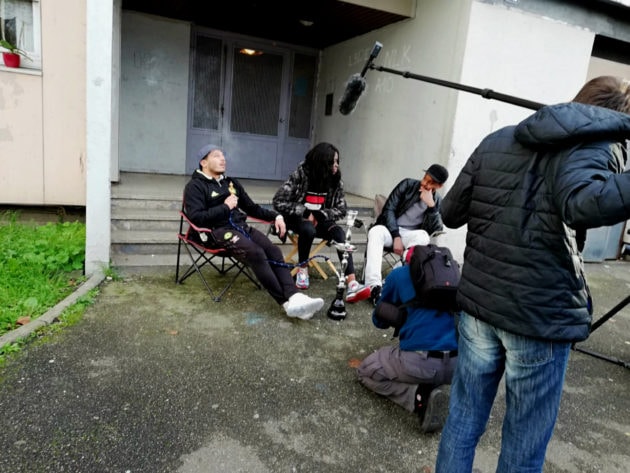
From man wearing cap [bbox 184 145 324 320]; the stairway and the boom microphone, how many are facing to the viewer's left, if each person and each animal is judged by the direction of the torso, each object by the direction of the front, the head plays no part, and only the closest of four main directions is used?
1

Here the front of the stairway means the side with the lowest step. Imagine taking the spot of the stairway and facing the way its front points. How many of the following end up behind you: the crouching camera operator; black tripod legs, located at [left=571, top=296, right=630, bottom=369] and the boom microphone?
0

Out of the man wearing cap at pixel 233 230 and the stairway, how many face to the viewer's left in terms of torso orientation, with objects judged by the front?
0

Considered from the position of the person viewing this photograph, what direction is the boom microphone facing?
facing to the left of the viewer

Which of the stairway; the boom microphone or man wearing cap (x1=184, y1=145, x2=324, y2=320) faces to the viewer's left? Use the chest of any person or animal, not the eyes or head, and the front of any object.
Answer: the boom microphone

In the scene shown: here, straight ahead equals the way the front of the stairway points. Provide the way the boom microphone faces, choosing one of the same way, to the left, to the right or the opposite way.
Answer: to the right

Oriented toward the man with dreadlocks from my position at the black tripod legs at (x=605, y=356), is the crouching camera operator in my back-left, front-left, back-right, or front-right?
front-left

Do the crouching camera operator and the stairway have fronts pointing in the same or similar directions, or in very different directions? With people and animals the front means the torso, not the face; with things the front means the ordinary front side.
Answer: very different directions

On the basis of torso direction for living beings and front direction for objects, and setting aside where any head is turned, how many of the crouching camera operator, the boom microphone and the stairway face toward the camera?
1

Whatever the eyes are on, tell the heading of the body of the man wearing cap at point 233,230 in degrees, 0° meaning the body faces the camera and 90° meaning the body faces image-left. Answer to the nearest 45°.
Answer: approximately 315°

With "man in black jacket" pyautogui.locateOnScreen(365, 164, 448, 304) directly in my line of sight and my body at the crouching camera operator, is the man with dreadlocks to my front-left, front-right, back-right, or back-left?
front-left

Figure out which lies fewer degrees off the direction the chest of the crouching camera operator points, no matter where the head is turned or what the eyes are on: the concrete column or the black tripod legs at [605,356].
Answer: the concrete column

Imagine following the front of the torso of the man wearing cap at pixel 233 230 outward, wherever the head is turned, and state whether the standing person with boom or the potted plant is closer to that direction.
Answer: the standing person with boom

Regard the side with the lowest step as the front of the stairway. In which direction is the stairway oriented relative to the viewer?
toward the camera

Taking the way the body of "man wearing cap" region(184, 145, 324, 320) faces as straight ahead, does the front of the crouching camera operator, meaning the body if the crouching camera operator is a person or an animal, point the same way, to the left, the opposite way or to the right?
the opposite way

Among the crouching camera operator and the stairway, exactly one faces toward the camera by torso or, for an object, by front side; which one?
the stairway

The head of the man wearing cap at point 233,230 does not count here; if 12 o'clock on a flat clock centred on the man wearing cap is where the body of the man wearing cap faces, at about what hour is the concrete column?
The concrete column is roughly at 5 o'clock from the man wearing cap.

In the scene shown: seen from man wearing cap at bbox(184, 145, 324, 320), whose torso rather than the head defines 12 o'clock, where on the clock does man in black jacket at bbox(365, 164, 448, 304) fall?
The man in black jacket is roughly at 10 o'clock from the man wearing cap.
